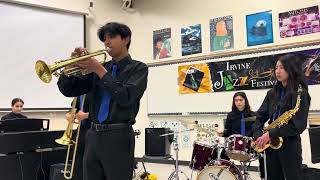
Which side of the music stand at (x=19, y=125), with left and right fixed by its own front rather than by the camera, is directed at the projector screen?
front

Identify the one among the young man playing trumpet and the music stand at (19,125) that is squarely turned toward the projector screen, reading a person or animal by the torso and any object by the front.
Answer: the music stand

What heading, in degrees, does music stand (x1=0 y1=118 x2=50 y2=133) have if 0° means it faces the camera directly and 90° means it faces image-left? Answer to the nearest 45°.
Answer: approximately 180°

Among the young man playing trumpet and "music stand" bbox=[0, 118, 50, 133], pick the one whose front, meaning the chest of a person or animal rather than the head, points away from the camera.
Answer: the music stand

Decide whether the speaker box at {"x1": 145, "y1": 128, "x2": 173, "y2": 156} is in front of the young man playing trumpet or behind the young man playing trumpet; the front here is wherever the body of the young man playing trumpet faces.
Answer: behind

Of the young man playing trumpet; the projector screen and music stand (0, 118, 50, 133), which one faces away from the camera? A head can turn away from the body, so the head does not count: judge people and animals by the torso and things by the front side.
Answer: the music stand

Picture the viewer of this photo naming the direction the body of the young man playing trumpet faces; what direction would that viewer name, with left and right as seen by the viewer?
facing the viewer and to the left of the viewer

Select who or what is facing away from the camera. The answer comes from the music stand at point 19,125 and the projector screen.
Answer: the music stand

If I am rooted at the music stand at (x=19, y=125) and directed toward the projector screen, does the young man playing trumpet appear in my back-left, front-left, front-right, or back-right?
back-right

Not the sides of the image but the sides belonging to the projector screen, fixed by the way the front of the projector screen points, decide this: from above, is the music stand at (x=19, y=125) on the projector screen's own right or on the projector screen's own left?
on the projector screen's own right

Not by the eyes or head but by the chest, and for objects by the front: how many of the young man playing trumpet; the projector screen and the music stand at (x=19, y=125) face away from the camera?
1

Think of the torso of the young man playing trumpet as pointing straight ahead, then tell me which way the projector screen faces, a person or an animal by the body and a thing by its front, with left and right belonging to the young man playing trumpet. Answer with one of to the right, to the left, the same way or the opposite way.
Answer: to the left

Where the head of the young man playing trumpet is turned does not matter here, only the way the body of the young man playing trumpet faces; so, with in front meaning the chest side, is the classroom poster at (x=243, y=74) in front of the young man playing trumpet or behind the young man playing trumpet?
behind

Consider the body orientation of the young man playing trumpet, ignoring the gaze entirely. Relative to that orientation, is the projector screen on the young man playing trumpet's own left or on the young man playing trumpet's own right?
on the young man playing trumpet's own right
